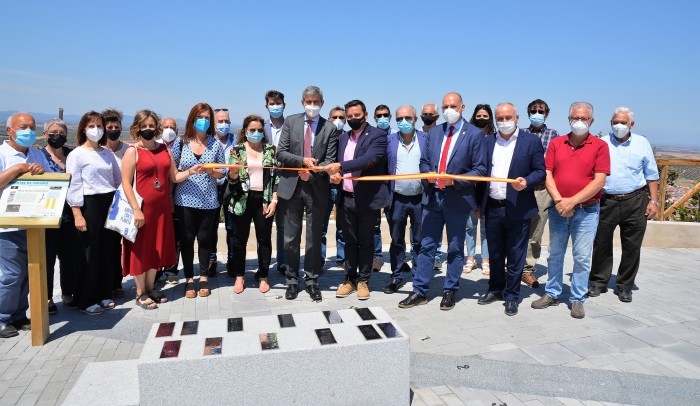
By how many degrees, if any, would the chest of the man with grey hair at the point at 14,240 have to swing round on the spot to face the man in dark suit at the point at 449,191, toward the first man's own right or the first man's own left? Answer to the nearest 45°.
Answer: approximately 45° to the first man's own left

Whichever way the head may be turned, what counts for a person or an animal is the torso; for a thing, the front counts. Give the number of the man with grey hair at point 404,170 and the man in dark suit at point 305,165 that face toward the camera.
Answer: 2

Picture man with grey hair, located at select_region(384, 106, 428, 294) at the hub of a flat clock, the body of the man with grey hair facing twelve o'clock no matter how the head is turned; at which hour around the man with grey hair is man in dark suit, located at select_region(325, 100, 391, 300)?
The man in dark suit is roughly at 2 o'clock from the man with grey hair.

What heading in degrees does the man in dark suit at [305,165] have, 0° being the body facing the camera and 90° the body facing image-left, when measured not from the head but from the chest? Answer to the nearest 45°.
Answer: approximately 0°

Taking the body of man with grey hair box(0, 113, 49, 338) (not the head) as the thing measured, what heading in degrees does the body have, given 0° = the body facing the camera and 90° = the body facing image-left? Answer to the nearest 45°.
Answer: approximately 315°

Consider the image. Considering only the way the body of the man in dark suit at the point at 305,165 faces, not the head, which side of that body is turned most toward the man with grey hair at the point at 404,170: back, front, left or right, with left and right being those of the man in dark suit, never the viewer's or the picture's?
left

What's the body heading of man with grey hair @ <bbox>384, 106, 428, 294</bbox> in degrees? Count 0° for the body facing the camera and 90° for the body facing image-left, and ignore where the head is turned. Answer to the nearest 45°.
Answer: approximately 0°

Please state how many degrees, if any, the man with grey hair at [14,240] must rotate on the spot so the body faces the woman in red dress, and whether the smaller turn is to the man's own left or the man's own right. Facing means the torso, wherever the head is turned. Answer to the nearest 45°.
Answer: approximately 45° to the man's own left
